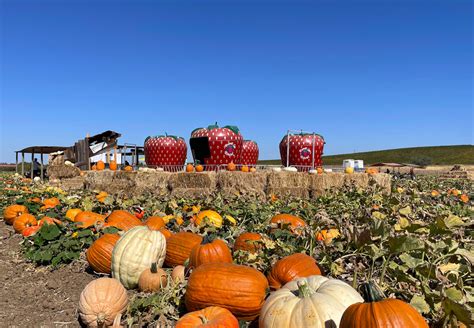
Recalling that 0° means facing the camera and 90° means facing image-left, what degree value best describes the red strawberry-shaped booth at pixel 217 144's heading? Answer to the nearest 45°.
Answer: approximately 45°

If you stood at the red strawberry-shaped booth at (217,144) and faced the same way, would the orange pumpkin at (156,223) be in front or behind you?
in front

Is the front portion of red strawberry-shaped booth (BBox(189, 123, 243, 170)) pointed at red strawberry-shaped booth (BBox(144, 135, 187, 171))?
no

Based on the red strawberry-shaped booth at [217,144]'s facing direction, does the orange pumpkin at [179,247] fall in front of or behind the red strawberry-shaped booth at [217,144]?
in front

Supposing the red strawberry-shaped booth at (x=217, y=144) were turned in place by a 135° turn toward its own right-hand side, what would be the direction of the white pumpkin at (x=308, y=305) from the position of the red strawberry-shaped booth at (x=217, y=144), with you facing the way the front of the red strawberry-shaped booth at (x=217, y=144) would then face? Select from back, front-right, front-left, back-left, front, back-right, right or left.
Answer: back

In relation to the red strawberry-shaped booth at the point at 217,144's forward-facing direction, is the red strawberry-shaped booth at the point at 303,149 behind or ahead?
behind

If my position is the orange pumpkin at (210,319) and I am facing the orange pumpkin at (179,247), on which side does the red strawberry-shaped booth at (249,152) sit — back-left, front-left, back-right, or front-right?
front-right

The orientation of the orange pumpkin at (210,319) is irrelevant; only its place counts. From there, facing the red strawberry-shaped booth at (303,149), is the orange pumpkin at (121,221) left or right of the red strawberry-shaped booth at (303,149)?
left

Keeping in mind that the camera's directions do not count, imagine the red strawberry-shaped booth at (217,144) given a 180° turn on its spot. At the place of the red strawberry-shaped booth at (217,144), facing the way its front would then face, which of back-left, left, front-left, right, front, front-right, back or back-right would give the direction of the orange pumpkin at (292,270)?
back-right

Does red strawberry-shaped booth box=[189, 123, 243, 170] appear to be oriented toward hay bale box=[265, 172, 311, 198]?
no

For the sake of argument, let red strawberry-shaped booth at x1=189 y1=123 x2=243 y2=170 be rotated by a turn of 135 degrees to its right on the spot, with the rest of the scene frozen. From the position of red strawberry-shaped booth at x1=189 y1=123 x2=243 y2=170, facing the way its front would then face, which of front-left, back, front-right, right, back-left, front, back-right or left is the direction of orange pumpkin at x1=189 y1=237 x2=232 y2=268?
back

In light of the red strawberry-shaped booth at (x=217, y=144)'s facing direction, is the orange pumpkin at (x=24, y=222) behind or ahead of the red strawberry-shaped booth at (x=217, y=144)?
ahead

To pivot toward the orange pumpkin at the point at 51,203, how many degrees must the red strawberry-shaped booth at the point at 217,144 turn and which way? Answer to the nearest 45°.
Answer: approximately 45° to its left

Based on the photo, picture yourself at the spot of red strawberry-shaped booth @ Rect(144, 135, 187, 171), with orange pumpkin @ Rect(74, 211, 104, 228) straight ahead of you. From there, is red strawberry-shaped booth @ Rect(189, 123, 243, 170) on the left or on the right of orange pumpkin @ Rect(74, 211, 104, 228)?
left

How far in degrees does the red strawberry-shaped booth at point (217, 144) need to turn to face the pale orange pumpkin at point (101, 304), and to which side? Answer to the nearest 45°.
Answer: approximately 45° to its left
